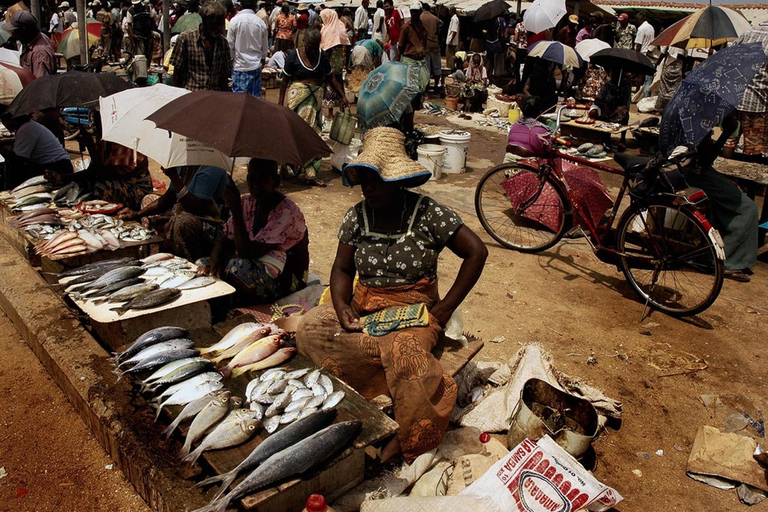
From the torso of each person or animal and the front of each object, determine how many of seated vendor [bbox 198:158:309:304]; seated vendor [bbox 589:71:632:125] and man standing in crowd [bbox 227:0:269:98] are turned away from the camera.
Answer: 1

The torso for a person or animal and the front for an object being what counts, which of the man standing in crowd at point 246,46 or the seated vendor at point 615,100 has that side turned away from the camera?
the man standing in crowd

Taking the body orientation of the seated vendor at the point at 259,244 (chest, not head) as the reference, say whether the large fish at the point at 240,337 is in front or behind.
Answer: in front

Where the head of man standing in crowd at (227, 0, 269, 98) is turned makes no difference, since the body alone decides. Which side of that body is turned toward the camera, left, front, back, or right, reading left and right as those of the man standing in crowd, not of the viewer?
back

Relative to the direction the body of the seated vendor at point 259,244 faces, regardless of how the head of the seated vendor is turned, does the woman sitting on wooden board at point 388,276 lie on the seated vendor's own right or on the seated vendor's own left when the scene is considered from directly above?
on the seated vendor's own left
